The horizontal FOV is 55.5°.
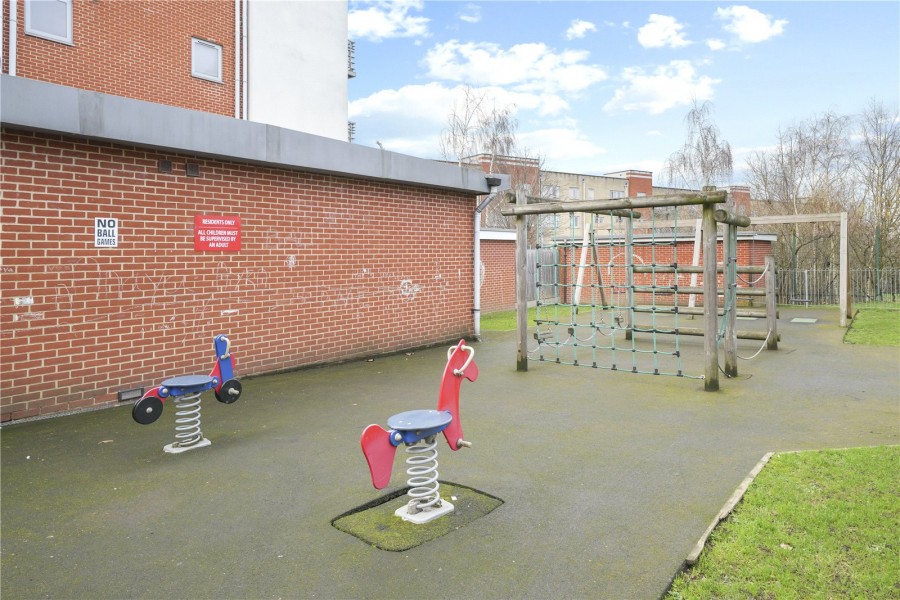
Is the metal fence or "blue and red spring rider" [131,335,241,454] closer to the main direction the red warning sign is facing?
the blue and red spring rider

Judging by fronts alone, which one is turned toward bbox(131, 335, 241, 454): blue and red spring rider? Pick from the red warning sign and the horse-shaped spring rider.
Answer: the red warning sign

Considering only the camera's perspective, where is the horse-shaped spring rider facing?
facing away from the viewer and to the right of the viewer

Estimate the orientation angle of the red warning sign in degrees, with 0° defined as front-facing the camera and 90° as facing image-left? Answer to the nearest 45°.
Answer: approximately 0°

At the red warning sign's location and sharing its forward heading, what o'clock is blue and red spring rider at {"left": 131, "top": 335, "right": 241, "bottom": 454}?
The blue and red spring rider is roughly at 12 o'clock from the red warning sign.

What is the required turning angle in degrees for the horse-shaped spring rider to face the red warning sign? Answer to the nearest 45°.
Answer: approximately 90° to its left

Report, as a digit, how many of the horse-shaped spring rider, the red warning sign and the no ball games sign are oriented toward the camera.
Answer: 2

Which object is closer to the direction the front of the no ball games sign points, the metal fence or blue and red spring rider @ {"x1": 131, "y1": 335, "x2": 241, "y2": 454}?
the blue and red spring rider

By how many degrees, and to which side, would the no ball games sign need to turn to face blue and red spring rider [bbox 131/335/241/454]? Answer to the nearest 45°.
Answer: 0° — it already faces them

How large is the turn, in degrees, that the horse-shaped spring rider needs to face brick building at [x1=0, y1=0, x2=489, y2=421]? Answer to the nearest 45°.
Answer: approximately 90° to its left

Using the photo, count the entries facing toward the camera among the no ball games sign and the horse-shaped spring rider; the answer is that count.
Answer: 1

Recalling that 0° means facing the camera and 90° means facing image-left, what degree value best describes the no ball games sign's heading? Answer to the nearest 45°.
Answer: approximately 0°
